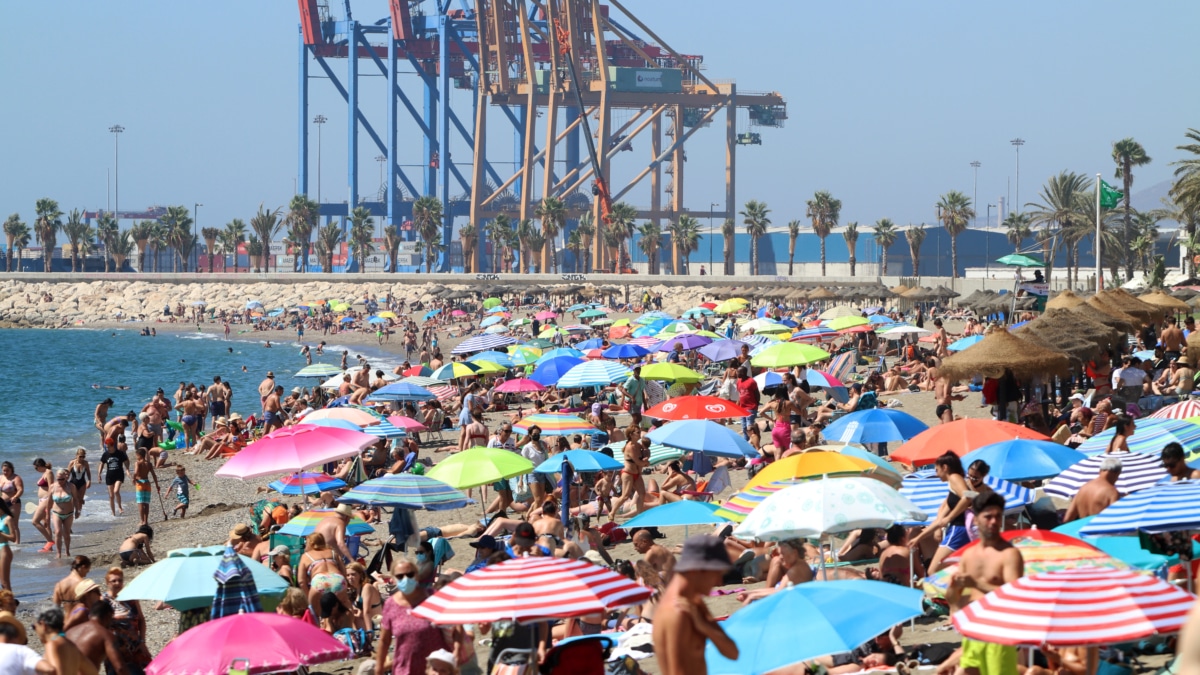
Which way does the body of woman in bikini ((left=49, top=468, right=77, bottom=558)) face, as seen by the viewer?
toward the camera

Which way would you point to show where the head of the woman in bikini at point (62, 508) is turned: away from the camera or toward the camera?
toward the camera

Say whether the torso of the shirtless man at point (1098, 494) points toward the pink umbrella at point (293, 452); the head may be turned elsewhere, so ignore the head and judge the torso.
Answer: no

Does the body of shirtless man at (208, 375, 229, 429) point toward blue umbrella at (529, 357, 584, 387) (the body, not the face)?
no

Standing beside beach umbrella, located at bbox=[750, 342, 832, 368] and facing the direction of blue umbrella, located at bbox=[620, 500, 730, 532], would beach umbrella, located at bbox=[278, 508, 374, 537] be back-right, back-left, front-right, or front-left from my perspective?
front-right

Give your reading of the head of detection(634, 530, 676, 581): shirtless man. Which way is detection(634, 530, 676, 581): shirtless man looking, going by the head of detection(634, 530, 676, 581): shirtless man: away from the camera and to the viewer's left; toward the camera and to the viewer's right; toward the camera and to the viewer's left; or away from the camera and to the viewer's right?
toward the camera and to the viewer's left

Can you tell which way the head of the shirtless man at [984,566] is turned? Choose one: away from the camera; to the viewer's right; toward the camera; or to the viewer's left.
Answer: toward the camera

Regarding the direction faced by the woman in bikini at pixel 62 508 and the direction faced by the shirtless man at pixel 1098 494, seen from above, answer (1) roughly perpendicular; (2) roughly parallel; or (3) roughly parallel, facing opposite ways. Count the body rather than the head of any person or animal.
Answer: roughly perpendicular
